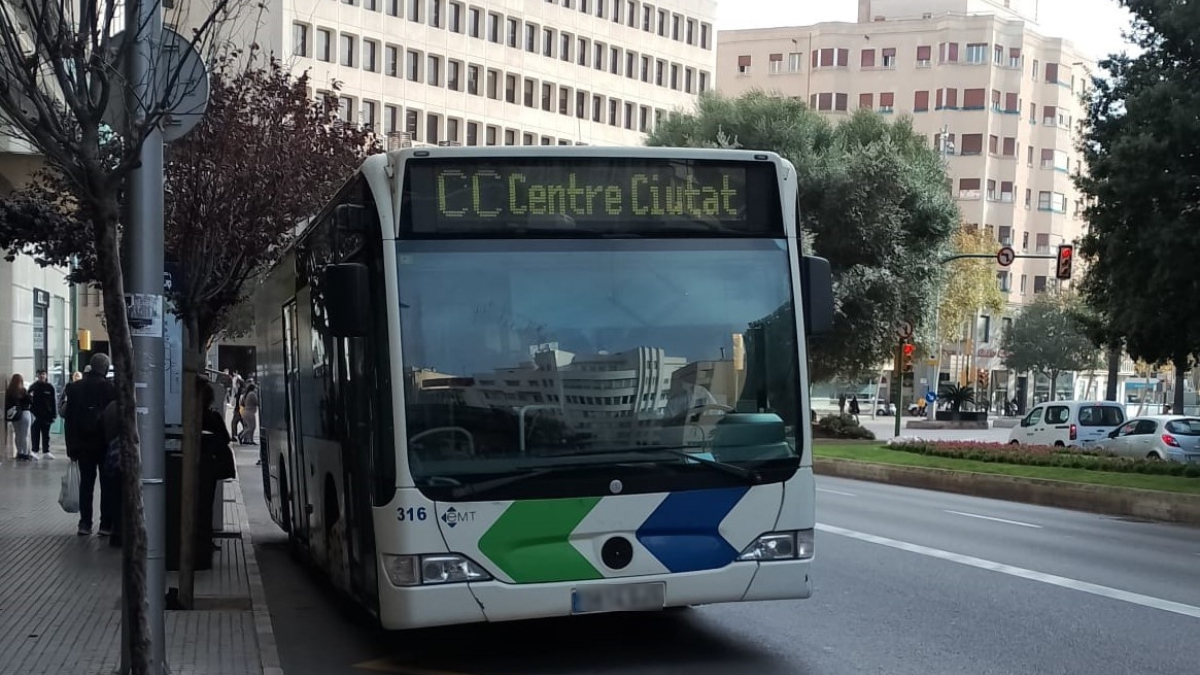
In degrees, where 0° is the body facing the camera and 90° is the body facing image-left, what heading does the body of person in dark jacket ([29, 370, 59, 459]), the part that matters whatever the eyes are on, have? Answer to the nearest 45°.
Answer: approximately 0°

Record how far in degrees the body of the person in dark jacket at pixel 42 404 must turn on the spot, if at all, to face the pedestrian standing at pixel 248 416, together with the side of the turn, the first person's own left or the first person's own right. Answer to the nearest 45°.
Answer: approximately 135° to the first person's own left

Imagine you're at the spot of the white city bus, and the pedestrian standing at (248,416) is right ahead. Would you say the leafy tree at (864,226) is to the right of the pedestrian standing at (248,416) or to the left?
right

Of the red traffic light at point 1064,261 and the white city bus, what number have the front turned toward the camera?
2

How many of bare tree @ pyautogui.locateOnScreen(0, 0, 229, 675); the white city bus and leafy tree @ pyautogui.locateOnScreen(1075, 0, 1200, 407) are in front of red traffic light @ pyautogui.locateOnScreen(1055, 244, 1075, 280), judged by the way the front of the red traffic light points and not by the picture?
3

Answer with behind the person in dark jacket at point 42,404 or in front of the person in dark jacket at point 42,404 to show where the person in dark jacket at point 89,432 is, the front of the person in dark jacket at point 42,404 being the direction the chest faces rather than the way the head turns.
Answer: in front

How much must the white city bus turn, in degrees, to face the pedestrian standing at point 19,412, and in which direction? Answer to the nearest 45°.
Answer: approximately 135° to its right

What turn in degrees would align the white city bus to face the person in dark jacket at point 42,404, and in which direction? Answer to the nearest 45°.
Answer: approximately 135° to its right

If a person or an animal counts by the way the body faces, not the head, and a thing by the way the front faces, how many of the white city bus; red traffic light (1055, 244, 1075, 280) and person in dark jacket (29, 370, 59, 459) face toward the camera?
3
